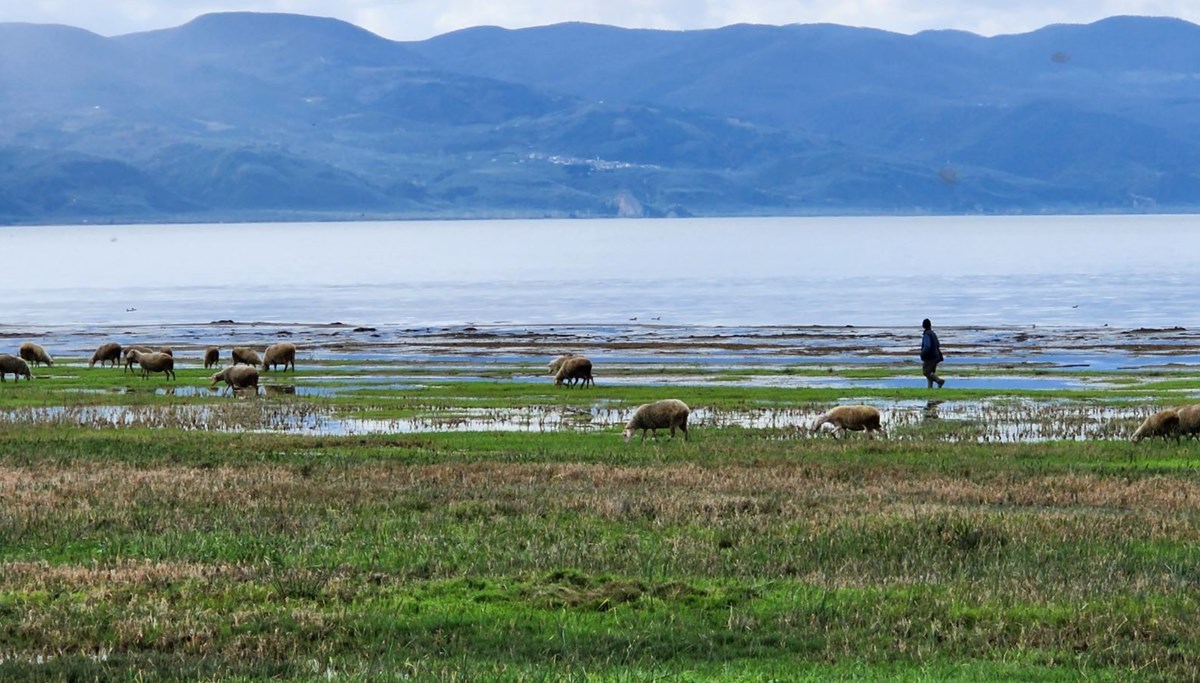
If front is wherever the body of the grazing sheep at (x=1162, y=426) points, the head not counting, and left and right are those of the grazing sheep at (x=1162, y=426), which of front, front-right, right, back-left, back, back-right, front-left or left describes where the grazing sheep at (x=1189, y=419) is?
back

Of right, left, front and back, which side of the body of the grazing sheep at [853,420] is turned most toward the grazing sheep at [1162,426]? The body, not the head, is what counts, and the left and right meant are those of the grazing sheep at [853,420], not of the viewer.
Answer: back

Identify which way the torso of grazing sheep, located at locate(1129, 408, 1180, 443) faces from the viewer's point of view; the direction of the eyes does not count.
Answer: to the viewer's left

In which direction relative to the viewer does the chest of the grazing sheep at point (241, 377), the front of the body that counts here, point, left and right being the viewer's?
facing to the left of the viewer

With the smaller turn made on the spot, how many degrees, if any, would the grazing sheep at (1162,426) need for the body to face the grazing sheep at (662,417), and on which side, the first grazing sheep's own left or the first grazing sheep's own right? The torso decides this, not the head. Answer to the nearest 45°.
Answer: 0° — it already faces it

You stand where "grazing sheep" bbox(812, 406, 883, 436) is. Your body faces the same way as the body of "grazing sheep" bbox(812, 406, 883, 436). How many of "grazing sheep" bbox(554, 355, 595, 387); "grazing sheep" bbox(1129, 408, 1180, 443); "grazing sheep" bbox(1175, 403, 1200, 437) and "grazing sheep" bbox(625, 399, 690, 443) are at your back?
2

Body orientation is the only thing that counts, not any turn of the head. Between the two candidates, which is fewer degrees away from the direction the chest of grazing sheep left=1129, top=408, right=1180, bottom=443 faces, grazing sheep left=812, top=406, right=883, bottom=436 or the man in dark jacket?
the grazing sheep

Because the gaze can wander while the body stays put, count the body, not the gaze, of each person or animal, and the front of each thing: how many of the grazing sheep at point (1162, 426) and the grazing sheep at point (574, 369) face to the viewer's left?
2

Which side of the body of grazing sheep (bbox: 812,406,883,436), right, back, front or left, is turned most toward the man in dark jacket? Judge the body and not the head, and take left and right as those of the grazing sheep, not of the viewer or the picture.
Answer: right

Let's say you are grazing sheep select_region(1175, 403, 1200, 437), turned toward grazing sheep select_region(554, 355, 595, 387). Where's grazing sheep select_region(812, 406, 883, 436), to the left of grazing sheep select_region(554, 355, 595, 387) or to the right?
left

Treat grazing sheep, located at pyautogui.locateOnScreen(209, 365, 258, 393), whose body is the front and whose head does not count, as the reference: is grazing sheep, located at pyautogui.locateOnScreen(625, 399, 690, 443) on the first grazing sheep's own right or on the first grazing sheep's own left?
on the first grazing sheep's own left

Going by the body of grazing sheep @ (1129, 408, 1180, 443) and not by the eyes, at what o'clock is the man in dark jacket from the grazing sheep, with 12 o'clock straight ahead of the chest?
The man in dark jacket is roughly at 2 o'clock from the grazing sheep.

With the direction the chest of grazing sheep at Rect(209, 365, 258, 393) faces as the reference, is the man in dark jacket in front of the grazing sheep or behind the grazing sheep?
behind

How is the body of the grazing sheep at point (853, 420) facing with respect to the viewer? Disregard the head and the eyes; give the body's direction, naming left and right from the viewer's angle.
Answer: facing to the left of the viewer

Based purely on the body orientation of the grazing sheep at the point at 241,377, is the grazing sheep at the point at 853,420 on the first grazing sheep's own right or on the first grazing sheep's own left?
on the first grazing sheep's own left
